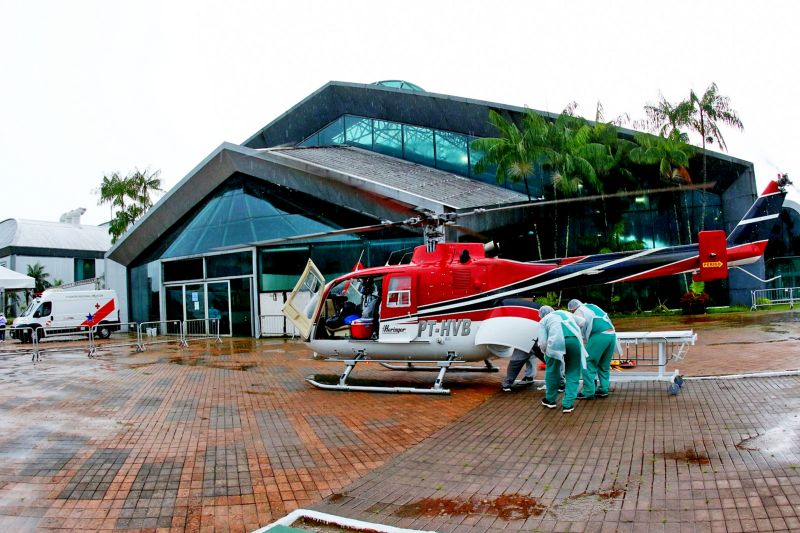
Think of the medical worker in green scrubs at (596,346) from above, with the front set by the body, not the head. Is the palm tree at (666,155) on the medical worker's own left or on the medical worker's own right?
on the medical worker's own right

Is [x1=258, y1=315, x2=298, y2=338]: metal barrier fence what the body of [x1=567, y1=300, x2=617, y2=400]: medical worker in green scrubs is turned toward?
yes

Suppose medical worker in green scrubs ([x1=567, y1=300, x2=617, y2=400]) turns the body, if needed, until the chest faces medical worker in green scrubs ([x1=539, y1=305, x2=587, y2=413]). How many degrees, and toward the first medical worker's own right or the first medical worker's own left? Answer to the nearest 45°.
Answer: approximately 90° to the first medical worker's own left

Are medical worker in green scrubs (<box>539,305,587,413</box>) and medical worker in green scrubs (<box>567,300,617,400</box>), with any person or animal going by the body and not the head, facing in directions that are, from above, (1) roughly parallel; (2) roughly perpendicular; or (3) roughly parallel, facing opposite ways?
roughly parallel

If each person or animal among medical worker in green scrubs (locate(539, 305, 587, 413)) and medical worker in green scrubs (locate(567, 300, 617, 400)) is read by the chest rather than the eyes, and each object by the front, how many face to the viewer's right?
0

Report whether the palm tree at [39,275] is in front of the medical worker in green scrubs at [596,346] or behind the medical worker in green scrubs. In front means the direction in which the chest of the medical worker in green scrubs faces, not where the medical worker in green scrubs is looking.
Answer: in front

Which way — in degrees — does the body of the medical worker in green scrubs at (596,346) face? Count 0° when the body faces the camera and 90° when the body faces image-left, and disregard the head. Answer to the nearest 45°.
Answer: approximately 135°

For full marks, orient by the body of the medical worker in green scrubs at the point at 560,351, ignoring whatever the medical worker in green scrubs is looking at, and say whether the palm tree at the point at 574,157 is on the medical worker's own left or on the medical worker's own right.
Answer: on the medical worker's own right

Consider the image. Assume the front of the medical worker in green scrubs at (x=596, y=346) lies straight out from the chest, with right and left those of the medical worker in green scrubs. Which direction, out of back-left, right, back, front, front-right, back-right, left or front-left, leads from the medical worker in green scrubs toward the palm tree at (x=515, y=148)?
front-right

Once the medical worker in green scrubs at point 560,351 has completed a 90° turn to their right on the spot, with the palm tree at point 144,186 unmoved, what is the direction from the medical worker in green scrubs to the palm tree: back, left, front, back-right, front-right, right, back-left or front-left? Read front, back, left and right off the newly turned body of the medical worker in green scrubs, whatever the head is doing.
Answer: left

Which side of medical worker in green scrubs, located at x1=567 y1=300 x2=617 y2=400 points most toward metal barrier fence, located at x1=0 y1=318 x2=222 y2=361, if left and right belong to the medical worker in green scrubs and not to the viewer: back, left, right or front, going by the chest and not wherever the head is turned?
front

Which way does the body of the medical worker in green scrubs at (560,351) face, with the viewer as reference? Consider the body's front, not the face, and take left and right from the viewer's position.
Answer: facing away from the viewer and to the left of the viewer
